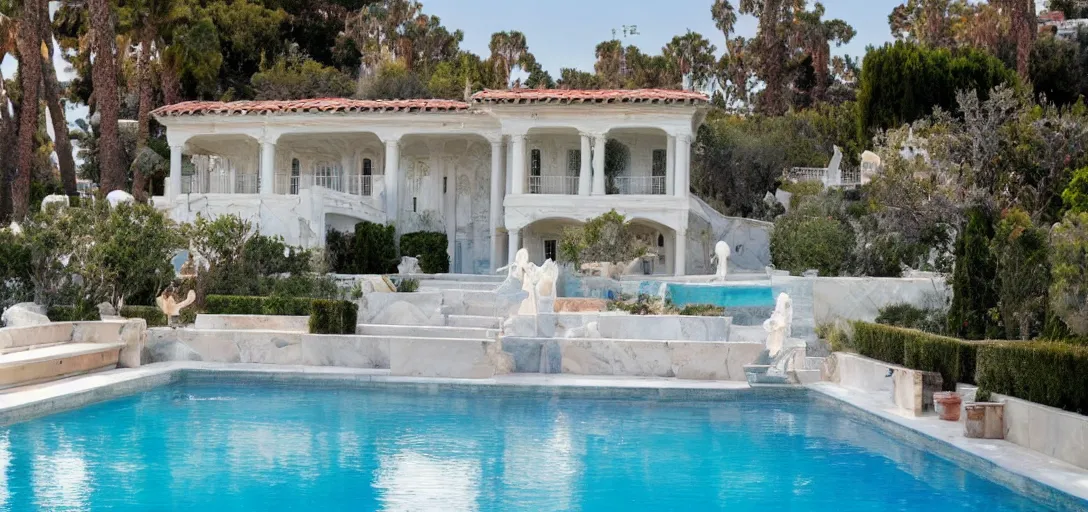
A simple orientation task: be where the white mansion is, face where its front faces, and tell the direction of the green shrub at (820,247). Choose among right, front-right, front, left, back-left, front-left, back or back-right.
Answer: front-left

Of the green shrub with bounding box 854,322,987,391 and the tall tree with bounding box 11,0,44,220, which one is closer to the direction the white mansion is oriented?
the green shrub

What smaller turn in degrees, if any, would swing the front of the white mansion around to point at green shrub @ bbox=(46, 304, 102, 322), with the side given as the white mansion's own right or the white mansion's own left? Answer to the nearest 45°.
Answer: approximately 45° to the white mansion's own right

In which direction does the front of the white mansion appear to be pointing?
toward the camera

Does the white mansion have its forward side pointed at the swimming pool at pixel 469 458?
yes

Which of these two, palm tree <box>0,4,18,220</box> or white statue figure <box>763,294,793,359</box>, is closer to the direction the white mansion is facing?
the white statue figure

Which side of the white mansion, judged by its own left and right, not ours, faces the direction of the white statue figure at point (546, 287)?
front

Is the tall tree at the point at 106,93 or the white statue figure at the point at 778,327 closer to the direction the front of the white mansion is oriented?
the white statue figure

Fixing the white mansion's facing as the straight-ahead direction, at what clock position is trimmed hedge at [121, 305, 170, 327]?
The trimmed hedge is roughly at 1 o'clock from the white mansion.

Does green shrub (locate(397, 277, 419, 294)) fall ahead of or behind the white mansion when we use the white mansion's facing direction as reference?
ahead

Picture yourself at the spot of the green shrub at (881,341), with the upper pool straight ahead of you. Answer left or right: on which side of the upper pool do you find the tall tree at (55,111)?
left

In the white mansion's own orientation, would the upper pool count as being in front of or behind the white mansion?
in front

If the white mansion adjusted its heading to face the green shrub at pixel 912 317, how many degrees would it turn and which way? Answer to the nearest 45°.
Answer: approximately 45° to its left

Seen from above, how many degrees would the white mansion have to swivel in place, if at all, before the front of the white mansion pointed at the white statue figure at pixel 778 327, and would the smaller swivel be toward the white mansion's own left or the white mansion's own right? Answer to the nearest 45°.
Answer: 0° — it already faces it

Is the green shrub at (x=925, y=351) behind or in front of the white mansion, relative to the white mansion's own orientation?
in front

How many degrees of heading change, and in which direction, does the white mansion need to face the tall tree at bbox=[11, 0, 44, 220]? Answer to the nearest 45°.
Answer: approximately 90° to its right

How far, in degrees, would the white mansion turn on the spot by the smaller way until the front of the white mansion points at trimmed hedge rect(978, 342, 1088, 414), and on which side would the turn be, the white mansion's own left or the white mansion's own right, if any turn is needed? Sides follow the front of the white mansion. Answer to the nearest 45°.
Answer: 0° — it already faces it
